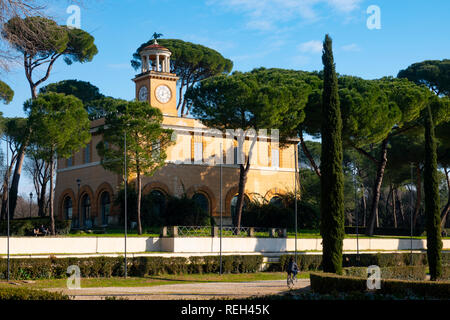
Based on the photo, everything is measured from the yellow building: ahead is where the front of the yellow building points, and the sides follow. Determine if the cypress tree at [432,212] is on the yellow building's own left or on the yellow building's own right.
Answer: on the yellow building's own left

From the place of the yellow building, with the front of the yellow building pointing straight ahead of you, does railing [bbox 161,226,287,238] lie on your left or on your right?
on your left

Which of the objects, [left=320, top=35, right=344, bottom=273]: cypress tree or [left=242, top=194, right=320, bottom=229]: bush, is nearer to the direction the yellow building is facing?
the cypress tree

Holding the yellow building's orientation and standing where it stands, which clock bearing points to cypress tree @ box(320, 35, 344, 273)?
The cypress tree is roughly at 10 o'clock from the yellow building.

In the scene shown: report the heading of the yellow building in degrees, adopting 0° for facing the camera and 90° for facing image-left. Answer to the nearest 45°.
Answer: approximately 45°

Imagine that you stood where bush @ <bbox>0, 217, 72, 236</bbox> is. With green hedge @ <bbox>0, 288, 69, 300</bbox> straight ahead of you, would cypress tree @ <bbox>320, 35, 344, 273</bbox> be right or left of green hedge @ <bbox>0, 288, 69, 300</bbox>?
left

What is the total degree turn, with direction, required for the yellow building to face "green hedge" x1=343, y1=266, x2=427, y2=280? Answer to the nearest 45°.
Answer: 0° — it already faces it

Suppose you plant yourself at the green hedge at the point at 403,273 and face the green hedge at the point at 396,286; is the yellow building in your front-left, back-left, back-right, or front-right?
back-right

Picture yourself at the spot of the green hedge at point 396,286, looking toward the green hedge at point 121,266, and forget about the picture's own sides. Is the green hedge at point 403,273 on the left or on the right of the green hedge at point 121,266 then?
right

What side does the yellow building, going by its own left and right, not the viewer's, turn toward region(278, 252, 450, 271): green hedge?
front
